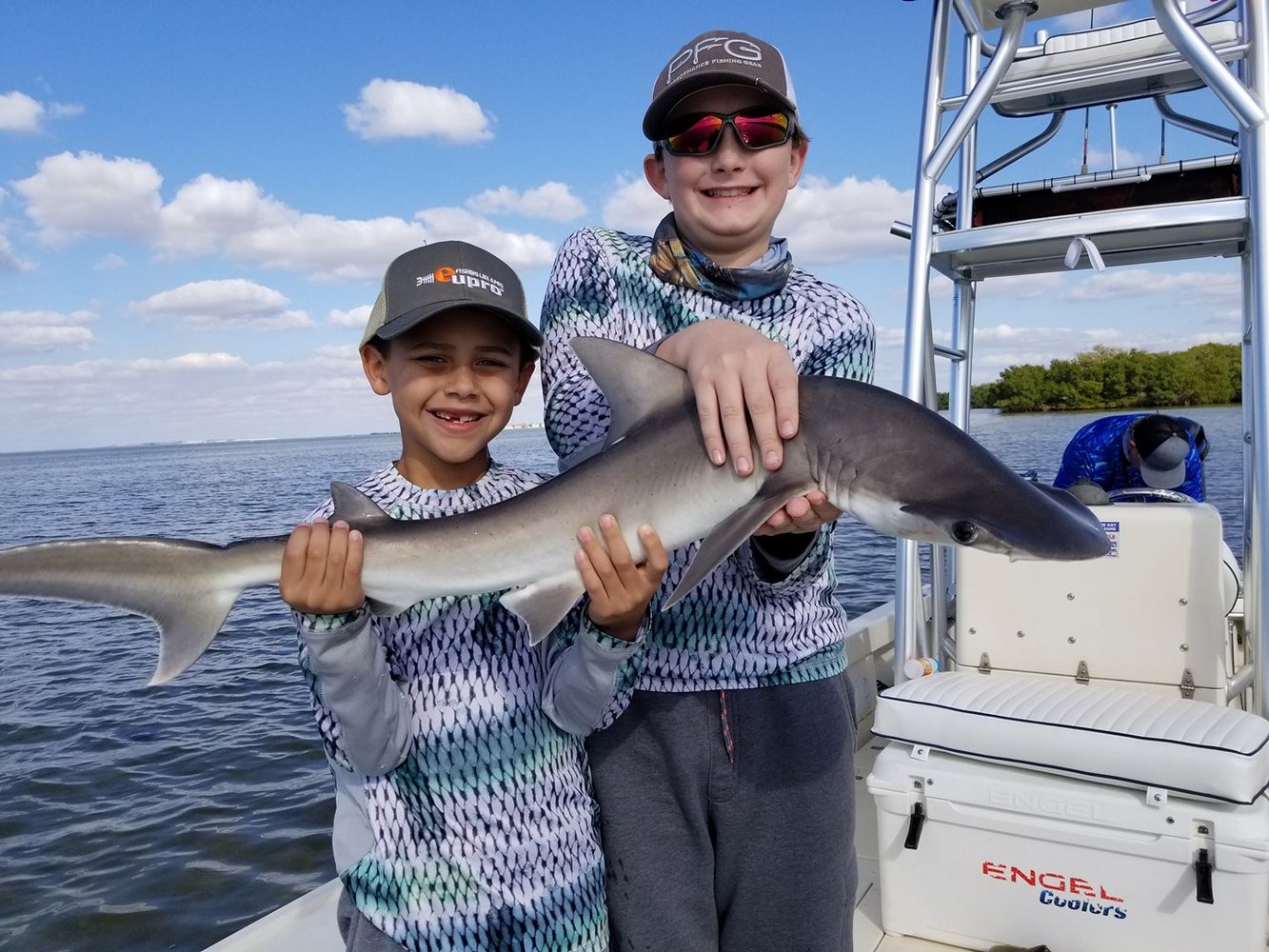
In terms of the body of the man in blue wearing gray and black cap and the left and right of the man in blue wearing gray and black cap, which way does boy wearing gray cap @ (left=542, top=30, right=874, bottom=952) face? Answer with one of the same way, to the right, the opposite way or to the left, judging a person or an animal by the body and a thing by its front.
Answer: the same way

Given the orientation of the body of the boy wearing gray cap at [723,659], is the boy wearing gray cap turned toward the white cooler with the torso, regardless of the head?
no

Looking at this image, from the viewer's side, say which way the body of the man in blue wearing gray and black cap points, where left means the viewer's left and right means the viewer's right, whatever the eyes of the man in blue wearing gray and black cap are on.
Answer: facing the viewer

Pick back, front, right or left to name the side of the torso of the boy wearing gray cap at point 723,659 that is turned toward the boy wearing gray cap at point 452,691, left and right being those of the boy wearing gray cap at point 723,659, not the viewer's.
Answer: right

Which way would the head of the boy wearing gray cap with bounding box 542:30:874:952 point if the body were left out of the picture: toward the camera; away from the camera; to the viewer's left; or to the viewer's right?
toward the camera

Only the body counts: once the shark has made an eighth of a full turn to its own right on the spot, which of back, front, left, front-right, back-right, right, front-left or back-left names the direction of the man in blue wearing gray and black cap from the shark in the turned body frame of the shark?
left

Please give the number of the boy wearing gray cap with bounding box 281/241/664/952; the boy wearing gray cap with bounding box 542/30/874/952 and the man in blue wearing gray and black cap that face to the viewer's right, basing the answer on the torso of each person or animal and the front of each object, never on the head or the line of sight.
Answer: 0

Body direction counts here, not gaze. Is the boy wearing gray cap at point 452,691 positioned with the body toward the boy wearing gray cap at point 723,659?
no

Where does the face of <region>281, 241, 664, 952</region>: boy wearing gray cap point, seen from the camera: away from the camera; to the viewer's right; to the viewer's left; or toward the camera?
toward the camera

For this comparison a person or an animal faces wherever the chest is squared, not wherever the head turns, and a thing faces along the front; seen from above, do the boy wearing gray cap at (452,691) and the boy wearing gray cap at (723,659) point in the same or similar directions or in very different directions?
same or similar directions

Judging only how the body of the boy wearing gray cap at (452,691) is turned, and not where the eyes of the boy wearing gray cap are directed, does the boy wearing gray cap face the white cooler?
no

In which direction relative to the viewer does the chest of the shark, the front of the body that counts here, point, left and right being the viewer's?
facing to the right of the viewer

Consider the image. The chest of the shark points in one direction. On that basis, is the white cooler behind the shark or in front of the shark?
in front

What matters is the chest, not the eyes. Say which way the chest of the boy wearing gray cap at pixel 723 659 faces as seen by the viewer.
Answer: toward the camera
